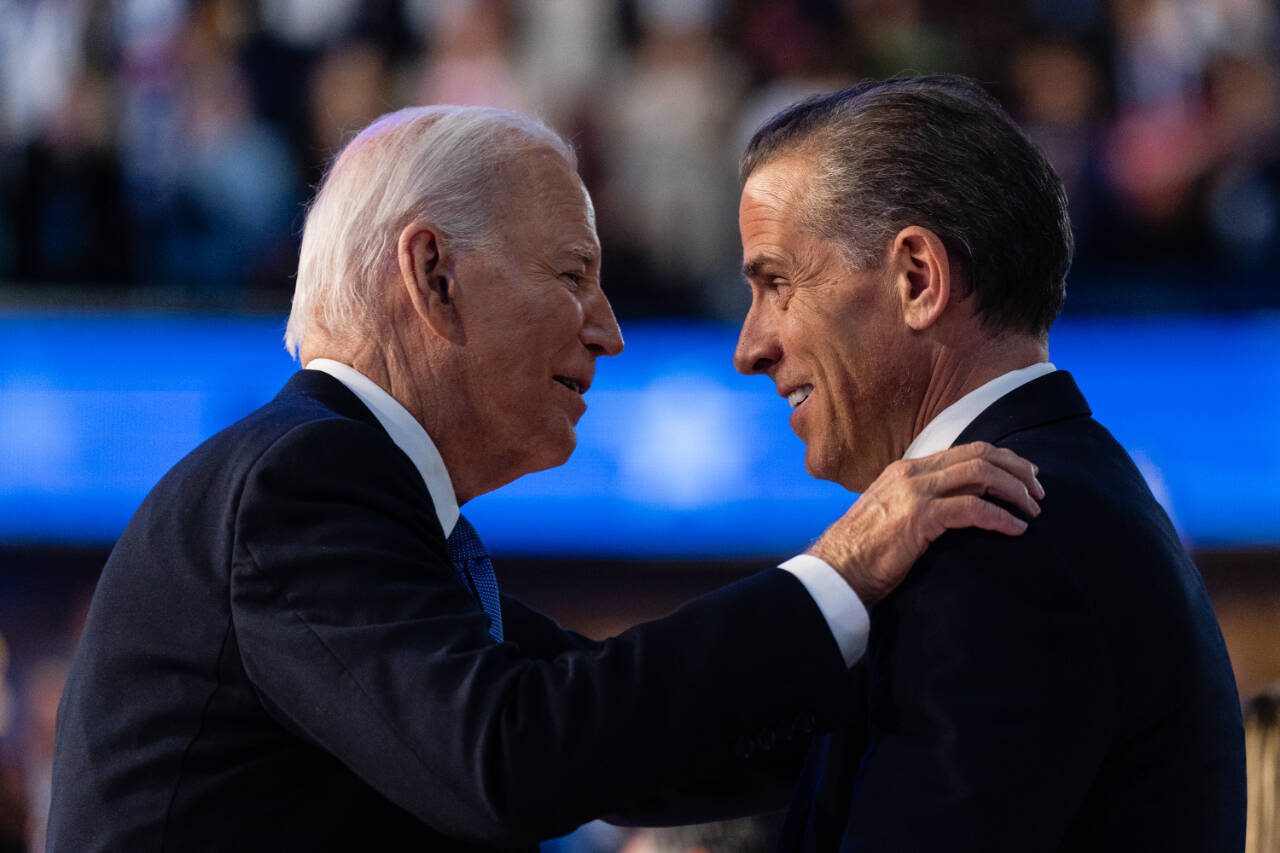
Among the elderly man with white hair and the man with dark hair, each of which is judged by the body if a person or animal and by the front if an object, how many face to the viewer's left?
1

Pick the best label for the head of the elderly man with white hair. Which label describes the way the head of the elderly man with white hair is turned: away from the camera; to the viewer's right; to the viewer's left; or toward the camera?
to the viewer's right

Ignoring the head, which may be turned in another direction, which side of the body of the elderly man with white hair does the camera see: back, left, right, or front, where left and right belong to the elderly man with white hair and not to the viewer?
right

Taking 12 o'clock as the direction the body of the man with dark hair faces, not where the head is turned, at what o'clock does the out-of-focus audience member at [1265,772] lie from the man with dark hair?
The out-of-focus audience member is roughly at 4 o'clock from the man with dark hair.

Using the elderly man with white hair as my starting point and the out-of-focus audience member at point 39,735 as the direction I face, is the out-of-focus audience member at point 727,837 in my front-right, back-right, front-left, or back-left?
front-right

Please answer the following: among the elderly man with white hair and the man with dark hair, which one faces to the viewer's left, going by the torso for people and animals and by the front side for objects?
the man with dark hair

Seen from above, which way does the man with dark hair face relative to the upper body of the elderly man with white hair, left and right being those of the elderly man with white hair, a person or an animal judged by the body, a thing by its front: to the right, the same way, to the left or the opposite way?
the opposite way

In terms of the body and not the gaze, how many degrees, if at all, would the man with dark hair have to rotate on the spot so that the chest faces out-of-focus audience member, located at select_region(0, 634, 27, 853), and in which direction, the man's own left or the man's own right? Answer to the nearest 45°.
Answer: approximately 45° to the man's own right

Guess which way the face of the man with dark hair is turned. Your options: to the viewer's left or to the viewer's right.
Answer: to the viewer's left

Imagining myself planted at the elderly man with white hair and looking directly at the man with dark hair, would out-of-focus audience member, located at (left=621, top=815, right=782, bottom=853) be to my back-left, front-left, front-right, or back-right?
front-left

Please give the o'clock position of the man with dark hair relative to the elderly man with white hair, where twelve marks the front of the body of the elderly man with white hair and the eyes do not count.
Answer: The man with dark hair is roughly at 12 o'clock from the elderly man with white hair.

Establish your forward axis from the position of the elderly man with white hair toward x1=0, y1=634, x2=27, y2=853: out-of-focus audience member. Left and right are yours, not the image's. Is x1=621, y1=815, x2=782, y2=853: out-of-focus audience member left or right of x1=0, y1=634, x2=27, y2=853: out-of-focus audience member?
right

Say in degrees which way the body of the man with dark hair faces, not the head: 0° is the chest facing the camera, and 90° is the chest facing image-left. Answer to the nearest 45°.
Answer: approximately 90°

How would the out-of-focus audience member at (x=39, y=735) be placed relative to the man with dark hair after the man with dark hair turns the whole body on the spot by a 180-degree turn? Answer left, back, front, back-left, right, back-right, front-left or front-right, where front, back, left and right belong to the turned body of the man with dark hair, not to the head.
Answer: back-left

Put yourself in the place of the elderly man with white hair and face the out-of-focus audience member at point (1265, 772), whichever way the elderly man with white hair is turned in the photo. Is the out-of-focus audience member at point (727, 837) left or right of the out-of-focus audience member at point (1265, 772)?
left
